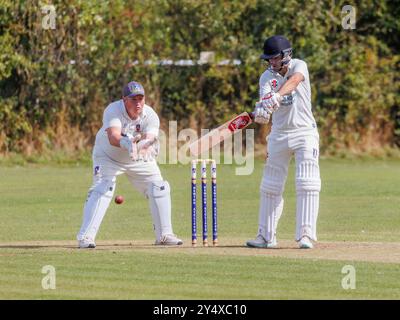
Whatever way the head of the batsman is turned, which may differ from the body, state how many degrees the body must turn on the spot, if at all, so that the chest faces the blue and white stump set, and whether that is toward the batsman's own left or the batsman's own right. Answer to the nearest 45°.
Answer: approximately 45° to the batsman's own right

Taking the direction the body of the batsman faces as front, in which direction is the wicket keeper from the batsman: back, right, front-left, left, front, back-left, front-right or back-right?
front-right

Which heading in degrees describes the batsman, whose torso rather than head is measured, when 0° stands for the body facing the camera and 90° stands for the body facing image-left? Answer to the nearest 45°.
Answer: approximately 45°
